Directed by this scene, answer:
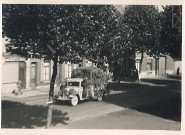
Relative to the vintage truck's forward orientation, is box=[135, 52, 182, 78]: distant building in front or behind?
behind

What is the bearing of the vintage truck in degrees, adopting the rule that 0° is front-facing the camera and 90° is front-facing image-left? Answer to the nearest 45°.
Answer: approximately 45°
